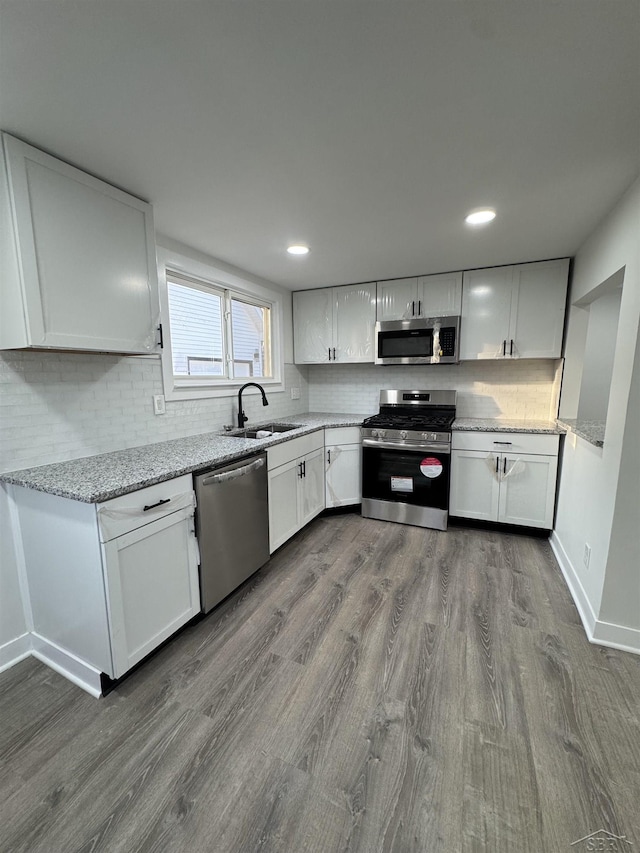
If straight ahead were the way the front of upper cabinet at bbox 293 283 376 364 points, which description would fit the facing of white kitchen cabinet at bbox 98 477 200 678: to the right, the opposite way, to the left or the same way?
to the left

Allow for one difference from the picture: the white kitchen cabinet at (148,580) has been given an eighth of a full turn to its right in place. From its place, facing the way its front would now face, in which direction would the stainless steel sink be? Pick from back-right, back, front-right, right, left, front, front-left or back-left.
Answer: back-left

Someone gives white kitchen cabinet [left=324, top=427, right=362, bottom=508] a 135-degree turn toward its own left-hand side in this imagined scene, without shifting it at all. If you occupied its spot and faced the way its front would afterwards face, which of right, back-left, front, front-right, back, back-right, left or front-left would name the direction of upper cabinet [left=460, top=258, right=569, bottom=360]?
front-right

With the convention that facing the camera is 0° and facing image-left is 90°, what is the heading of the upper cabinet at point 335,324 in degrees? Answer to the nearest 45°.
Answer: approximately 0°

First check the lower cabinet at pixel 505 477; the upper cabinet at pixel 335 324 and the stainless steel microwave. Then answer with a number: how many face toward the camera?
3

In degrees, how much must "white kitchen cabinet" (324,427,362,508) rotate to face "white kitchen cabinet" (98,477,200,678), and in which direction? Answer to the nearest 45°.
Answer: approximately 45° to its right

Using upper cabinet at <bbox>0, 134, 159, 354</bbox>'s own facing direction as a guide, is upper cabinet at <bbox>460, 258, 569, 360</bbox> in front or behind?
in front

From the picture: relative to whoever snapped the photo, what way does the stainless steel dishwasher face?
facing the viewer and to the right of the viewer

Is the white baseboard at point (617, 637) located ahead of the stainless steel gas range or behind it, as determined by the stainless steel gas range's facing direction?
ahead

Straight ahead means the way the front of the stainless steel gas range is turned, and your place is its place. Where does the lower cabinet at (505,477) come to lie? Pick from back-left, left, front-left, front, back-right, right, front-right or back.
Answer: left

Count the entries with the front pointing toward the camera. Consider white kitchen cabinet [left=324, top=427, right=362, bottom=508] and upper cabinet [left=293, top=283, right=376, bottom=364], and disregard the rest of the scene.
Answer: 2

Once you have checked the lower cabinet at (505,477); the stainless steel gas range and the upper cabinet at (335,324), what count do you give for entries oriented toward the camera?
3
